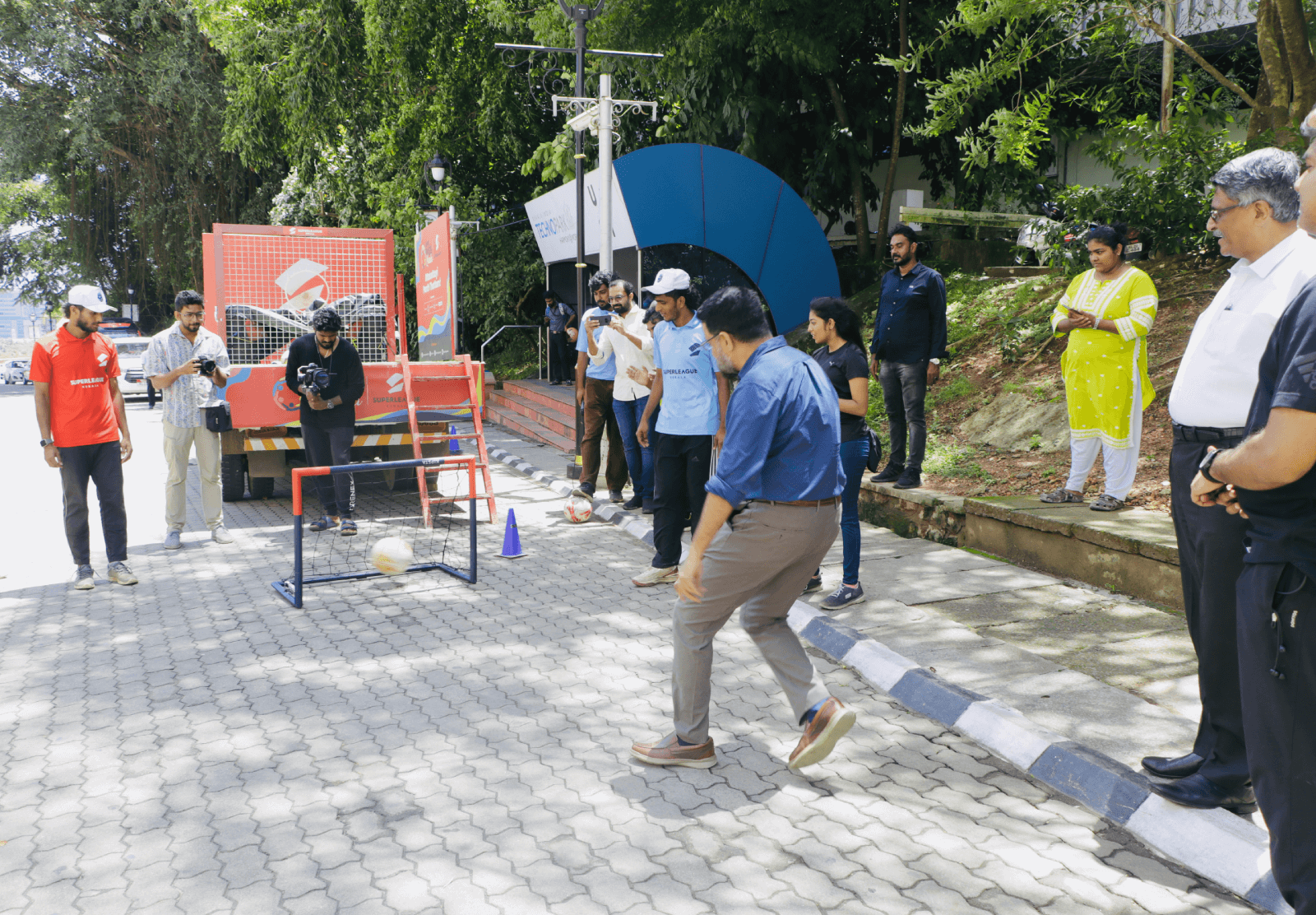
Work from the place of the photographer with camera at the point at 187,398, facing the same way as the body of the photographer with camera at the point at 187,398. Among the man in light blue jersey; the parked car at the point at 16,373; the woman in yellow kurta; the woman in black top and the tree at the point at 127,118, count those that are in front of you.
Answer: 3

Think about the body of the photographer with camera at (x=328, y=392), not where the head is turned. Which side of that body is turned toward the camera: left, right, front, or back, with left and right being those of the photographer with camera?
front

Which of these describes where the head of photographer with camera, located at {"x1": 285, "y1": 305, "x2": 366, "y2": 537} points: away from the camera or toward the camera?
toward the camera

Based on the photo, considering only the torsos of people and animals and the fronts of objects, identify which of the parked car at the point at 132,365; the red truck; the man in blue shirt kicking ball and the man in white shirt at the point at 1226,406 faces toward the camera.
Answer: the parked car

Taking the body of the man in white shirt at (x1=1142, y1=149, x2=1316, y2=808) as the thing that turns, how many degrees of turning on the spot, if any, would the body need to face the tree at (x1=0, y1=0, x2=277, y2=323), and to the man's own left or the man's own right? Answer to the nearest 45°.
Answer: approximately 45° to the man's own right

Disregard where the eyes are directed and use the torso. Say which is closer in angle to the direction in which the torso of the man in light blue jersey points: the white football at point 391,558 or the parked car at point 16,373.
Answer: the white football

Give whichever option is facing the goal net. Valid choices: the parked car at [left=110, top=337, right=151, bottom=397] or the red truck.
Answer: the parked car

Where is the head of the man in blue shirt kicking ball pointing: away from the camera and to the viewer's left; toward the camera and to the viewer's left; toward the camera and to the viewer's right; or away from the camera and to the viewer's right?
away from the camera and to the viewer's left

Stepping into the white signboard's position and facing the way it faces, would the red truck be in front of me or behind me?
in front

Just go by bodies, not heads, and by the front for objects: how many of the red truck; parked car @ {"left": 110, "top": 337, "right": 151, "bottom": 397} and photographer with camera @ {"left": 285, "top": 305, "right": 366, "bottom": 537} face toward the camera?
2

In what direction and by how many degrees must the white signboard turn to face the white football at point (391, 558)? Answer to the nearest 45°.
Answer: approximately 45° to its left

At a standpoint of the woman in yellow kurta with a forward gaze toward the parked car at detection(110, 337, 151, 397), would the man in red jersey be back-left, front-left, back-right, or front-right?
front-left

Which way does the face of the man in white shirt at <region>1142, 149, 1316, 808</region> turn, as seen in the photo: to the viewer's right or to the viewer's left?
to the viewer's left

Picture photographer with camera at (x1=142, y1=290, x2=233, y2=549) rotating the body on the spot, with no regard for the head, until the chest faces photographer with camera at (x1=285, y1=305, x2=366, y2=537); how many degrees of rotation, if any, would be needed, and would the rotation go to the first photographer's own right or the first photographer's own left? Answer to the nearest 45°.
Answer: approximately 45° to the first photographer's own left

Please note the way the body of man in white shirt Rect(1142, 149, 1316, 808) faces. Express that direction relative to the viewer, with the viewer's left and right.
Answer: facing to the left of the viewer

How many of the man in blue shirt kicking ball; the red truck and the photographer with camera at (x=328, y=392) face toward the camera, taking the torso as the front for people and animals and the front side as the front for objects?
1

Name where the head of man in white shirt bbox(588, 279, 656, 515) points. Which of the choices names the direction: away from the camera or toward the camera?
toward the camera
